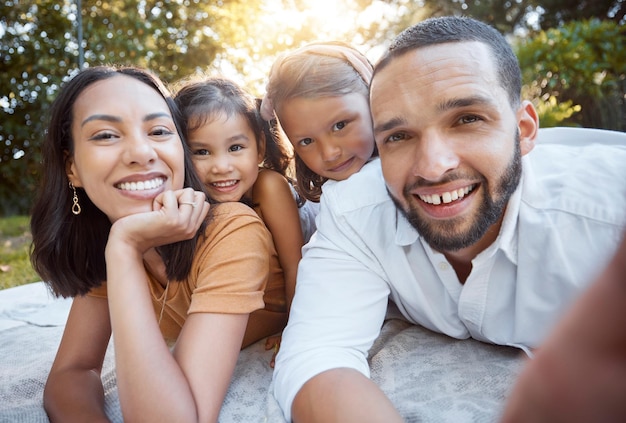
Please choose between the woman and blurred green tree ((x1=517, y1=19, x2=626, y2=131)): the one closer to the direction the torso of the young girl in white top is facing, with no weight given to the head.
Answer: the woman

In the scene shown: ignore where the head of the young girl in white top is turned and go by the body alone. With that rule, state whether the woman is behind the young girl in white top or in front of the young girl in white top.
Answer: in front

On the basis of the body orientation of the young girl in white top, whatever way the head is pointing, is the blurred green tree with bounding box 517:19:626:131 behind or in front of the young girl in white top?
behind

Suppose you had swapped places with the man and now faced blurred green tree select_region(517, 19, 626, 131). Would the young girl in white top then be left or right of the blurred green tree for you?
left

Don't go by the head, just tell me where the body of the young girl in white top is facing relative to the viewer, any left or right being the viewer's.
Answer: facing the viewer
